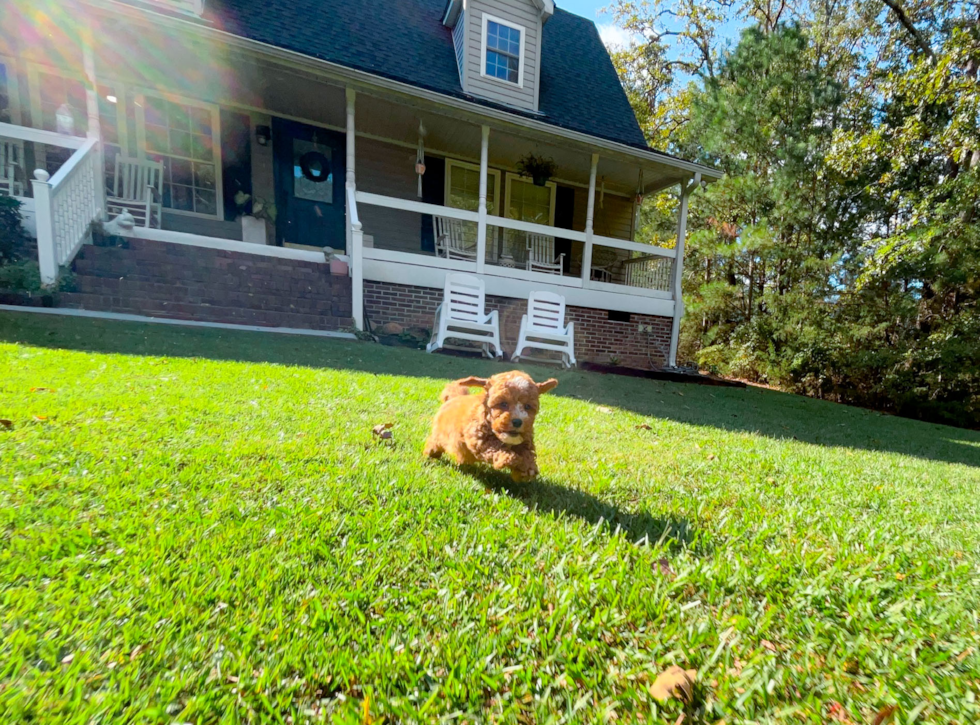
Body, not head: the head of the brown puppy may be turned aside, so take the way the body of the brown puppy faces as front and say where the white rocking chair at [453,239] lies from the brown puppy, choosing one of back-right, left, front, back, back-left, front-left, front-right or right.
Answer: back-left

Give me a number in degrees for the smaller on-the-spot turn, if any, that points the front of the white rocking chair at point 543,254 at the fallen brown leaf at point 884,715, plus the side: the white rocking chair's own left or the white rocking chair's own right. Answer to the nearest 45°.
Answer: approximately 45° to the white rocking chair's own right

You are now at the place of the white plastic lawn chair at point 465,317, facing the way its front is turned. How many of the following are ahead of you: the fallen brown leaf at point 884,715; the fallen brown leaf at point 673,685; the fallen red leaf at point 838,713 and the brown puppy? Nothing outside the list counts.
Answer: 4

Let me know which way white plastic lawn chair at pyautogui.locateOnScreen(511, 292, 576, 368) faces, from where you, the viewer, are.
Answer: facing the viewer

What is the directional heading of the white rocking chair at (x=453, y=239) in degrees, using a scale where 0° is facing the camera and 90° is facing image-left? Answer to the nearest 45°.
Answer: approximately 315°

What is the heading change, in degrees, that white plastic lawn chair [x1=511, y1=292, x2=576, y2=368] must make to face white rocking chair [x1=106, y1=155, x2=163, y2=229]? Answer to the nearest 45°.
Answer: approximately 90° to its right

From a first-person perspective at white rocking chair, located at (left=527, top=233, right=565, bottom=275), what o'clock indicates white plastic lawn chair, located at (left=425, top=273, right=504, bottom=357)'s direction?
The white plastic lawn chair is roughly at 2 o'clock from the white rocking chair.

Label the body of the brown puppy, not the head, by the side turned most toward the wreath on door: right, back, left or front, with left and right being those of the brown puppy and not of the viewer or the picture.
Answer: back

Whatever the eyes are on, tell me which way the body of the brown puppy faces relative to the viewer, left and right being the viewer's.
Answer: facing the viewer and to the right of the viewer

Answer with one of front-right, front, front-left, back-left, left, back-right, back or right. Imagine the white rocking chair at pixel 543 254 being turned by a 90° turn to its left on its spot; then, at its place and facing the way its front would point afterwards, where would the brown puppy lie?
back-right

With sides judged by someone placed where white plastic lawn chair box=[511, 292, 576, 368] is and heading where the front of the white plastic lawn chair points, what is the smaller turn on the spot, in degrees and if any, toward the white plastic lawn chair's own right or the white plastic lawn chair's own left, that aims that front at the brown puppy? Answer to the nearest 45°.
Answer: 0° — it already faces it

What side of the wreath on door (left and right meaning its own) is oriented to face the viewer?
front

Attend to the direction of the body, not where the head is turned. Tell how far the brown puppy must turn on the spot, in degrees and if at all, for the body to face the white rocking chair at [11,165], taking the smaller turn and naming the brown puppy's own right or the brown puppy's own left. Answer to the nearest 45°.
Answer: approximately 180°

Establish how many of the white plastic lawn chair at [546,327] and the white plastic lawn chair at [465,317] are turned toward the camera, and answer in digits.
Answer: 2

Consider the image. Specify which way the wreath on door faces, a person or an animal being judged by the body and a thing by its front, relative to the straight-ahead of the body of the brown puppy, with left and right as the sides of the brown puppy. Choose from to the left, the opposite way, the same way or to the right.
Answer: the same way

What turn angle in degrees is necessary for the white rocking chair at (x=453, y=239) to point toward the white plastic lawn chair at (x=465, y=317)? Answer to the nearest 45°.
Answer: approximately 45° to its right

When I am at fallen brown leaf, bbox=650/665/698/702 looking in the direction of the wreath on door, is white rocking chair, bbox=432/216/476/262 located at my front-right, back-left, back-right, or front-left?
front-right

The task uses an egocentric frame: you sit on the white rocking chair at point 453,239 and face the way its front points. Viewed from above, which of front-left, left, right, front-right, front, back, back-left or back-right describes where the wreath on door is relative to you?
back-right

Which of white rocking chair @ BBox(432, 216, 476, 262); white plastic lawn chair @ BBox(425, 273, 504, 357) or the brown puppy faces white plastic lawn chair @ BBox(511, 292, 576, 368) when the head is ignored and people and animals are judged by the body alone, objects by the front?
the white rocking chair

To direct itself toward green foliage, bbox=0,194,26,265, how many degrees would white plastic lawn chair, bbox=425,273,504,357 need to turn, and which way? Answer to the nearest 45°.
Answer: approximately 90° to its right
